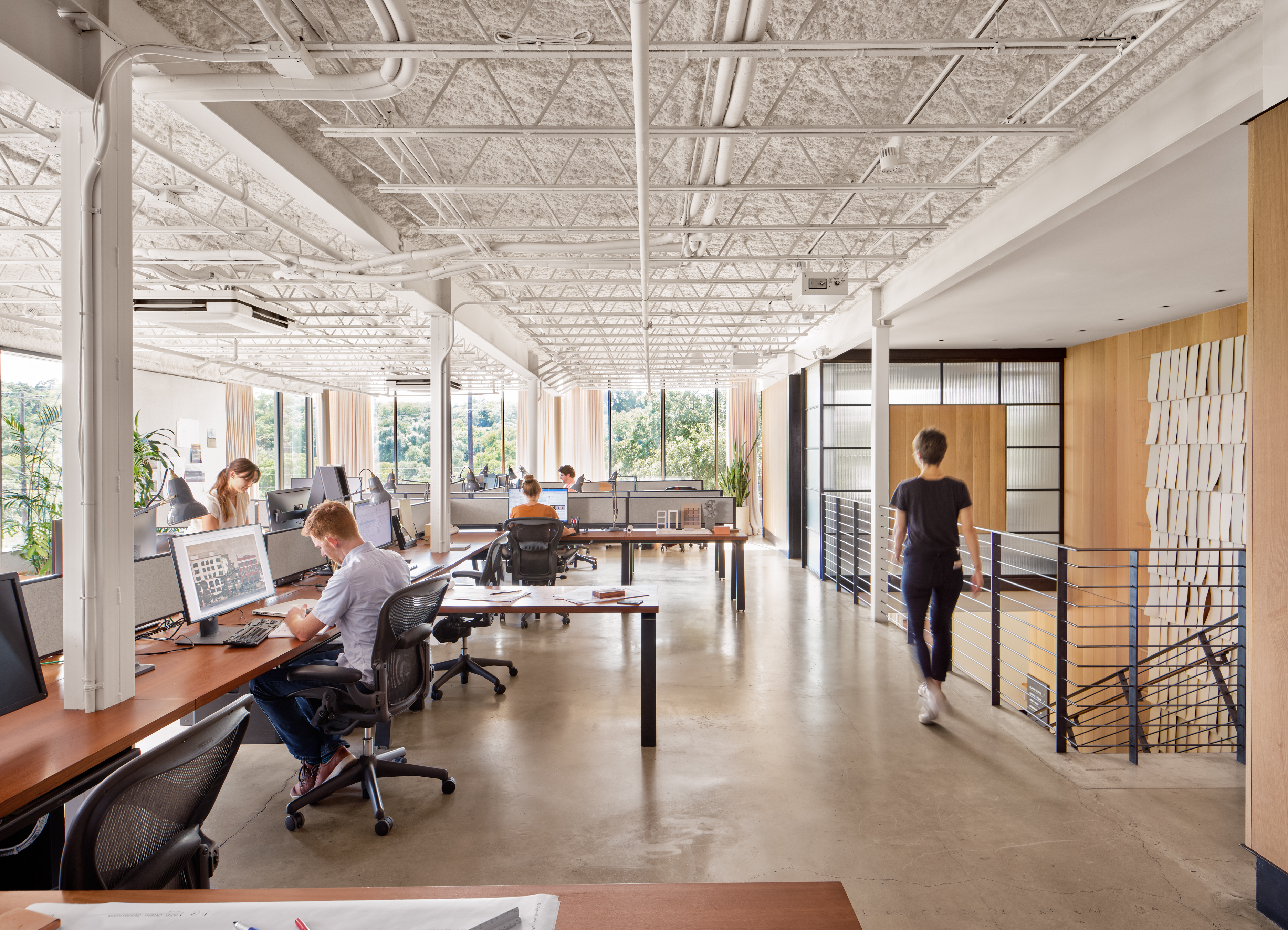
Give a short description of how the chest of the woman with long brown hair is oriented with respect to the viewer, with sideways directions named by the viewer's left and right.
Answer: facing the viewer and to the right of the viewer

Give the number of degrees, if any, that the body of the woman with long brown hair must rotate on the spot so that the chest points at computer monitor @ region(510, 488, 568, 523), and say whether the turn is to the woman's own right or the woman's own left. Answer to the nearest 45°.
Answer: approximately 90° to the woman's own left

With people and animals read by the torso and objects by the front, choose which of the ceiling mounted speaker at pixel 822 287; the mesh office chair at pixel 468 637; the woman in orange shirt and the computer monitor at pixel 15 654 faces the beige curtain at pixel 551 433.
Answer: the woman in orange shirt

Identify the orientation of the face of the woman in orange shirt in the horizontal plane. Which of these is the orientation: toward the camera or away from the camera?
away from the camera

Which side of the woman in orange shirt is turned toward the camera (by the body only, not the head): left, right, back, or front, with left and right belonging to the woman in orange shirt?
back

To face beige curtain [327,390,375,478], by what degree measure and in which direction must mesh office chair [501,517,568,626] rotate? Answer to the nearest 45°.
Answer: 0° — it already faces it

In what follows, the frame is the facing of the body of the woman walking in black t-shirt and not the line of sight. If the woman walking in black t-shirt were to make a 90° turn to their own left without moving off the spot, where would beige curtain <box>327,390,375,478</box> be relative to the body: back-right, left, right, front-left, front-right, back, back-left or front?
front-right

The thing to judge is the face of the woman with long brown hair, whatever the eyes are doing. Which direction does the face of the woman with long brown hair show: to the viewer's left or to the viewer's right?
to the viewer's right

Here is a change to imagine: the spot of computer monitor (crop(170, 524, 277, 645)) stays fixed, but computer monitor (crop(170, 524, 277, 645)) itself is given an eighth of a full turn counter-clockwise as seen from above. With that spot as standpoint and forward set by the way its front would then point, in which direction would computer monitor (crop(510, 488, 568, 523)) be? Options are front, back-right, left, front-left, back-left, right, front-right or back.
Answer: front-left

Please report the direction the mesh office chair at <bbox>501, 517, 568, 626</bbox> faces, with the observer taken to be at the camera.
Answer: facing away from the viewer

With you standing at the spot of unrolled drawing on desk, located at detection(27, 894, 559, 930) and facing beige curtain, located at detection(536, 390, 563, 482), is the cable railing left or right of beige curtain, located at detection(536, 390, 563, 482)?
right
